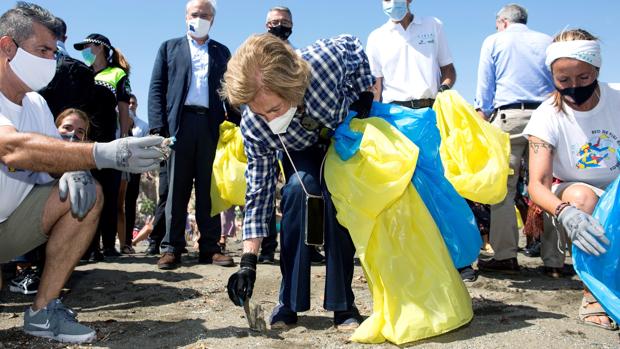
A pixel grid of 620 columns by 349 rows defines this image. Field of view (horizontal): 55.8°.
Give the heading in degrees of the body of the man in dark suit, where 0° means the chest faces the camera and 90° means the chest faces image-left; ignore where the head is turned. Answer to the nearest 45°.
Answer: approximately 0°

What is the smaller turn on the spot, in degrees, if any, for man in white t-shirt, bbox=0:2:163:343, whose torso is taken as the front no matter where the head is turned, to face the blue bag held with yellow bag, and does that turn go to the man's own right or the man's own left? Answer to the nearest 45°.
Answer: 0° — they already face it

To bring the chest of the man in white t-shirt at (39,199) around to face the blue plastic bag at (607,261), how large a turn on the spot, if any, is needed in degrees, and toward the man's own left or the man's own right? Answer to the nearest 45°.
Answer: approximately 45° to the man's own right

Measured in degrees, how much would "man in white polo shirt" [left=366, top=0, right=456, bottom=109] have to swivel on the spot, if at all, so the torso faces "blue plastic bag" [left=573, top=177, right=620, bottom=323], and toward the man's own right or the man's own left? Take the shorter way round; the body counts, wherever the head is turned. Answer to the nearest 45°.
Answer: approximately 45° to the man's own left

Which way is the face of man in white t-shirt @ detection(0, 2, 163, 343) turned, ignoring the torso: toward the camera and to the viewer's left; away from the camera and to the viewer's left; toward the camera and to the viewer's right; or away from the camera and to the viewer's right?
toward the camera and to the viewer's right

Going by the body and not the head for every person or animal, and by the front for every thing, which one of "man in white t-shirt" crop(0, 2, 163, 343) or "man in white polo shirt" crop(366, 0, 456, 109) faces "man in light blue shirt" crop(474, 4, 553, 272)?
"man in white t-shirt" crop(0, 2, 163, 343)

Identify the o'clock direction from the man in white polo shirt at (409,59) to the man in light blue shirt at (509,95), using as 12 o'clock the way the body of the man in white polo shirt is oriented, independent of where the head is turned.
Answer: The man in light blue shirt is roughly at 9 o'clock from the man in white polo shirt.

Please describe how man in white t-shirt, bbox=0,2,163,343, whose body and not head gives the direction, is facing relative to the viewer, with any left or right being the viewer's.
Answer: facing to the right of the viewer

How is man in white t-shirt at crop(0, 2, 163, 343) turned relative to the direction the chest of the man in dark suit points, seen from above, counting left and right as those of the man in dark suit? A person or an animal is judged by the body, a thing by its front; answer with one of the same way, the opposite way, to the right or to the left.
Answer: to the left
